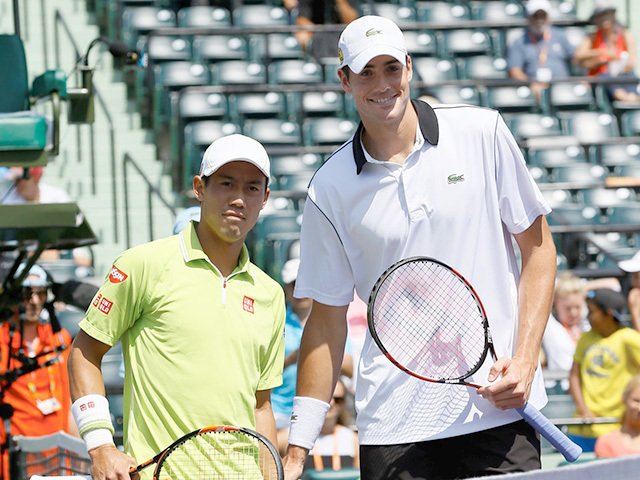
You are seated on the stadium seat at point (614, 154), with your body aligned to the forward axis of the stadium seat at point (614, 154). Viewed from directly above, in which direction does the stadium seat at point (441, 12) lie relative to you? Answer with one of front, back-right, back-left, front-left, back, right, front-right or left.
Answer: back-right

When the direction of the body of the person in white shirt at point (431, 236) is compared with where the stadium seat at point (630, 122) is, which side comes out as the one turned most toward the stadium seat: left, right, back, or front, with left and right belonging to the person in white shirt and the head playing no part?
back

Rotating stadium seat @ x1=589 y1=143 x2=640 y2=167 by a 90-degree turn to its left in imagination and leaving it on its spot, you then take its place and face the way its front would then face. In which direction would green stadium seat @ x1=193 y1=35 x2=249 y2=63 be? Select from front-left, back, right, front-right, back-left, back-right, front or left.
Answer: back

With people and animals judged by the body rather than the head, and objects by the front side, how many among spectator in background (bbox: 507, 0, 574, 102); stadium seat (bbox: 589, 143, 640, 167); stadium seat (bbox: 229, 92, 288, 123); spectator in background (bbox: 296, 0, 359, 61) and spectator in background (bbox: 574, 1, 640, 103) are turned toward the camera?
5

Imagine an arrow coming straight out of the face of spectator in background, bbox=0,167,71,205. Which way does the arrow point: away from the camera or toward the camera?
toward the camera

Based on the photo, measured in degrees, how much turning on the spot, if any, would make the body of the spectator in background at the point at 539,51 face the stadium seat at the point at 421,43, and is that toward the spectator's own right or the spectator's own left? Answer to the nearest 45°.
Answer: approximately 90° to the spectator's own right

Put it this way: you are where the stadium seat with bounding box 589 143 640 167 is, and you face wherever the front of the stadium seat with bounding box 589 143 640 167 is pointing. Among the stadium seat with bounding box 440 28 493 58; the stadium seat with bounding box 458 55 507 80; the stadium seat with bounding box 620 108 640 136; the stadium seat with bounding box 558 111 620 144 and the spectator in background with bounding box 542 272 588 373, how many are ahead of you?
1

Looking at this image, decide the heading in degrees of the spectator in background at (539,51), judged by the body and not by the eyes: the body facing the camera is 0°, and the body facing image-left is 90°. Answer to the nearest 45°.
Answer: approximately 0°

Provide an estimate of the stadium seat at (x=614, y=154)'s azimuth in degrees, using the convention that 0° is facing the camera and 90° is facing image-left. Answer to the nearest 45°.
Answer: approximately 0°

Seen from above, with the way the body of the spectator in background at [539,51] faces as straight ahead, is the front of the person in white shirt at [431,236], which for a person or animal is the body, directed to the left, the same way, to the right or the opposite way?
the same way

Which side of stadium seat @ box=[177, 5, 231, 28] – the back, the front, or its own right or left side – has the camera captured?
front

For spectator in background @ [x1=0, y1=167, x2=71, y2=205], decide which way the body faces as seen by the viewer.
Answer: toward the camera

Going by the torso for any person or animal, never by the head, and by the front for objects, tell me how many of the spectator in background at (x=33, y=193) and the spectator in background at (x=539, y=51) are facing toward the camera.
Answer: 2

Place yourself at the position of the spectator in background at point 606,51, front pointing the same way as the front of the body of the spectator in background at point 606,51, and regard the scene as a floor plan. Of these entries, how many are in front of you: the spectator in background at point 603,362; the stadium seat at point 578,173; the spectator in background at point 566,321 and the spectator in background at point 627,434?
4

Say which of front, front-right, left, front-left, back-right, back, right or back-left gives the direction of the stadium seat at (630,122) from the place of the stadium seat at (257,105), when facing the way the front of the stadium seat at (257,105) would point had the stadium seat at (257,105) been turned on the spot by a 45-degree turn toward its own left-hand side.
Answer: front-left

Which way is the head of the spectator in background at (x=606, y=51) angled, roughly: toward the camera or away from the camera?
toward the camera

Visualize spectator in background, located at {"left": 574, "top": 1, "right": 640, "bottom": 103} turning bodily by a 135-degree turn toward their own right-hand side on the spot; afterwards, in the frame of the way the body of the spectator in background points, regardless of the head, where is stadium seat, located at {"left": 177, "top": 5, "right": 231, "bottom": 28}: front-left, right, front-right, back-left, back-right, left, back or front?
front-left

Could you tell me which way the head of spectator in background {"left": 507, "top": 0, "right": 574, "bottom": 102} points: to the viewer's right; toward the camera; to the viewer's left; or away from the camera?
toward the camera

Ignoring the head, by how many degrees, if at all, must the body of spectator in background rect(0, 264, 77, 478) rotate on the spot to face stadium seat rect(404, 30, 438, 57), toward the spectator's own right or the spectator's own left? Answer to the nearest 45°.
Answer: approximately 135° to the spectator's own left

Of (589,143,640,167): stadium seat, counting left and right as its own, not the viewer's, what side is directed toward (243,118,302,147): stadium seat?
right
